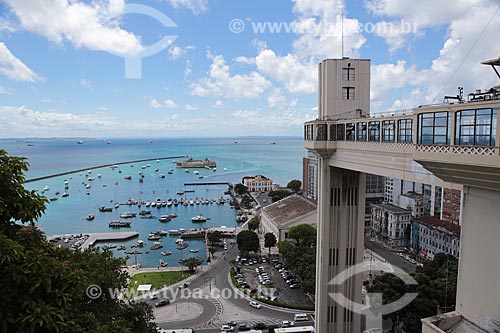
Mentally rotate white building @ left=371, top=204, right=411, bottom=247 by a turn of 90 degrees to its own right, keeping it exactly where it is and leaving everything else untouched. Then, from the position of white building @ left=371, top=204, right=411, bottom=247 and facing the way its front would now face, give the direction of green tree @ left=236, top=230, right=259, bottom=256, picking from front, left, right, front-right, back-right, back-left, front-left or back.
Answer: left

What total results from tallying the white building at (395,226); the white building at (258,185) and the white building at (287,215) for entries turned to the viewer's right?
0

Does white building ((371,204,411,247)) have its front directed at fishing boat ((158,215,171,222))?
no

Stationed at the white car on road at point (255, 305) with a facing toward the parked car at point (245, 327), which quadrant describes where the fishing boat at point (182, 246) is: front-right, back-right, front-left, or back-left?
back-right

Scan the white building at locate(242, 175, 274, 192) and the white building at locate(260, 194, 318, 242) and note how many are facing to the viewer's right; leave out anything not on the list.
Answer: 0

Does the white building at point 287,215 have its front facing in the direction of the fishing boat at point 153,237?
no

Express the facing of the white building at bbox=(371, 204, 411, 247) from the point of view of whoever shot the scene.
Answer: facing the viewer and to the left of the viewer

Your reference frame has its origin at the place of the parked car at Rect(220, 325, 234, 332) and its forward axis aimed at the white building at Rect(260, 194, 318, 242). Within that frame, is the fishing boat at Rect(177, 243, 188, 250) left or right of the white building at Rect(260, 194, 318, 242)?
left

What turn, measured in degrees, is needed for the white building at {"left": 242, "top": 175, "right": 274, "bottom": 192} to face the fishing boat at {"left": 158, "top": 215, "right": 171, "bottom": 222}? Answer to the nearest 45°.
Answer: approximately 45° to its right

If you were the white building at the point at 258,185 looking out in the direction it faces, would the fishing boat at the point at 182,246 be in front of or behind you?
in front

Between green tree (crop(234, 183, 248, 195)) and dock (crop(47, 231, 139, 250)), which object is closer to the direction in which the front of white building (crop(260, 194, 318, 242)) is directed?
the dock

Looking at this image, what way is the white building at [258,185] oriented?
toward the camera

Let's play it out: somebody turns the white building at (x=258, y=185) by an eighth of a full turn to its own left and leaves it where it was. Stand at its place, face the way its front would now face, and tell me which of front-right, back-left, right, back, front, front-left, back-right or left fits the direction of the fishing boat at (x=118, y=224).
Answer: right

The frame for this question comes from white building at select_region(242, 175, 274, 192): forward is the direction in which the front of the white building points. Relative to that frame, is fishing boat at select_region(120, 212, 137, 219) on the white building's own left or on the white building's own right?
on the white building's own right

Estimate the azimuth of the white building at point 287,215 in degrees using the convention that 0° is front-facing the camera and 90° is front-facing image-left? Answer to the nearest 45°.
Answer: approximately 45°

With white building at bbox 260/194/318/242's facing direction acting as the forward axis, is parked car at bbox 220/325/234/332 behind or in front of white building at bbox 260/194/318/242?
in front

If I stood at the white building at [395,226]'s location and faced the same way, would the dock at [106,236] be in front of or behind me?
in front
